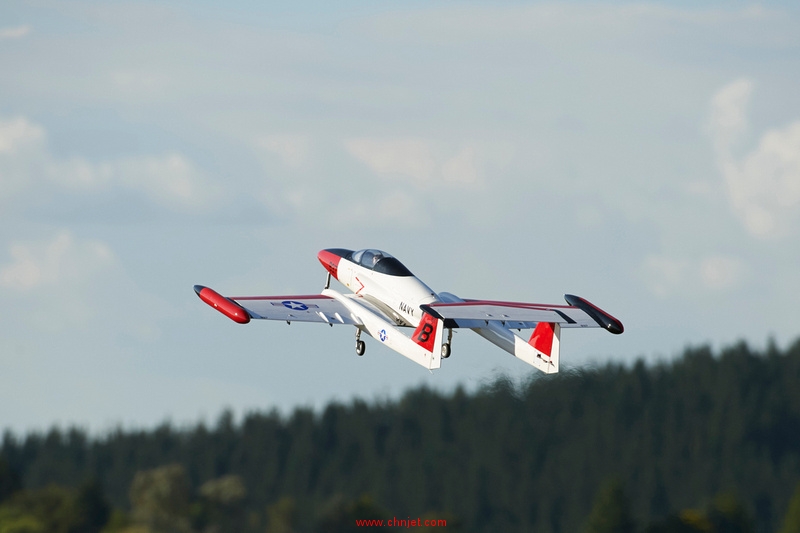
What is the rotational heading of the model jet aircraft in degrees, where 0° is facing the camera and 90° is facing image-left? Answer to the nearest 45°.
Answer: approximately 135°
